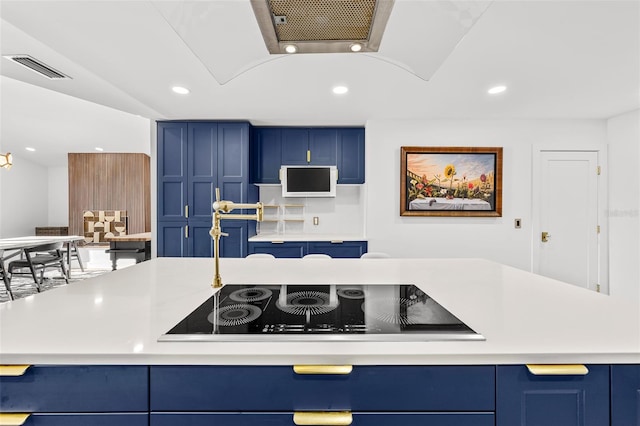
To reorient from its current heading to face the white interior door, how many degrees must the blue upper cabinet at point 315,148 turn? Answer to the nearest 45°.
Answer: approximately 90° to its left

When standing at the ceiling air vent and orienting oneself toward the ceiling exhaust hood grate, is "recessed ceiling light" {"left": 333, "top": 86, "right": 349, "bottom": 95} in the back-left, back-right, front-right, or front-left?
front-left

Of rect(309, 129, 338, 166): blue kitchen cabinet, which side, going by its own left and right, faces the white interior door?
left

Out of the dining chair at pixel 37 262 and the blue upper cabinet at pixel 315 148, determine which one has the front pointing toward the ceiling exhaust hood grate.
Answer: the blue upper cabinet

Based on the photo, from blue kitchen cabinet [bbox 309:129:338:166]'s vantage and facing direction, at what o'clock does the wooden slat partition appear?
The wooden slat partition is roughly at 4 o'clock from the blue kitchen cabinet.

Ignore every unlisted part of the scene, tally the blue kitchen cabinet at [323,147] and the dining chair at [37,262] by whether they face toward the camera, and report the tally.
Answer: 1

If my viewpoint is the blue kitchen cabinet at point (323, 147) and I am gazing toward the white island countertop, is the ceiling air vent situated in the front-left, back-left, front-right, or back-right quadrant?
front-right

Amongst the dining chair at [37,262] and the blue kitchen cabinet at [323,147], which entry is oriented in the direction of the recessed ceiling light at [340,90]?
the blue kitchen cabinet

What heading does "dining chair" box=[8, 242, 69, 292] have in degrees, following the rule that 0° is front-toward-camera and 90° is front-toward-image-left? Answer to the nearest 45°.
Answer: approximately 135°

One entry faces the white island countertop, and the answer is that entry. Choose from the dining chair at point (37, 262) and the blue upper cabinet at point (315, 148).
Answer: the blue upper cabinet

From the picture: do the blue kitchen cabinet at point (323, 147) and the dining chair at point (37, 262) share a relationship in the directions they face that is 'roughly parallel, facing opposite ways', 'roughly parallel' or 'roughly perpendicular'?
roughly perpendicular

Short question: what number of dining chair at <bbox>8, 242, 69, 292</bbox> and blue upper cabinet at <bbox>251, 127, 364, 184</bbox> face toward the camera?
1

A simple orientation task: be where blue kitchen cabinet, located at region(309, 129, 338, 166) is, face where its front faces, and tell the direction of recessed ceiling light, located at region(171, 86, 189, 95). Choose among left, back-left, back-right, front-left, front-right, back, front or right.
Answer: front-right

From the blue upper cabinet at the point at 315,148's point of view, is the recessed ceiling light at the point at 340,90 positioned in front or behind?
in front

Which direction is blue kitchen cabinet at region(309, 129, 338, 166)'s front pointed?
toward the camera

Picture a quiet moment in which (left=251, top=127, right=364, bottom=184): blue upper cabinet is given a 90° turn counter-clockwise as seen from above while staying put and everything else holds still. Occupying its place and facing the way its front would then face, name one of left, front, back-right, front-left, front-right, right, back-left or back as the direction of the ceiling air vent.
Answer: back-right
